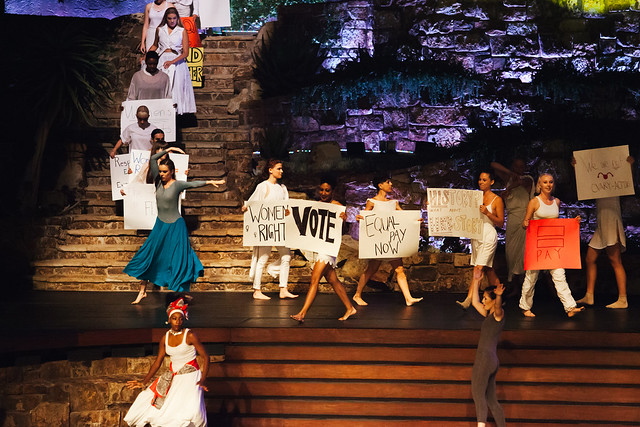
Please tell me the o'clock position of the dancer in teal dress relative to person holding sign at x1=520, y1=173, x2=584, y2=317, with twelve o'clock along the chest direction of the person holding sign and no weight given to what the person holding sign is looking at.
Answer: The dancer in teal dress is roughly at 4 o'clock from the person holding sign.

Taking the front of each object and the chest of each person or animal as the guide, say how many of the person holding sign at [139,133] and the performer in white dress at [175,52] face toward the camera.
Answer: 2

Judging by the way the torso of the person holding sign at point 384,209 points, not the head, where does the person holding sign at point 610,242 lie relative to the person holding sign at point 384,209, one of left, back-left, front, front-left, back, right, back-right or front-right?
front-left

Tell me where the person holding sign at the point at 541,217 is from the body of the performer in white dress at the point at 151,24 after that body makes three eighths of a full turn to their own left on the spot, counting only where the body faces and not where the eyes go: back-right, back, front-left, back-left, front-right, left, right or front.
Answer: right

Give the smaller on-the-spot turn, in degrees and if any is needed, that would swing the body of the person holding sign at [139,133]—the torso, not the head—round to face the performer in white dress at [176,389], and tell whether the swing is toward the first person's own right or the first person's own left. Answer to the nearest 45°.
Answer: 0° — they already face them

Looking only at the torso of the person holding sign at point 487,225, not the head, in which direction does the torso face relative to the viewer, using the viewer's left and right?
facing the viewer and to the left of the viewer

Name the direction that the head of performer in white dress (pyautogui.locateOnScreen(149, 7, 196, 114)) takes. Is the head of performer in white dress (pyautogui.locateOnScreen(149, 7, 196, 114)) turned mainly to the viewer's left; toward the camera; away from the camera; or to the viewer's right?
toward the camera

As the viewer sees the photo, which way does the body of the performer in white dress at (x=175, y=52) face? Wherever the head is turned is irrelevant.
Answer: toward the camera

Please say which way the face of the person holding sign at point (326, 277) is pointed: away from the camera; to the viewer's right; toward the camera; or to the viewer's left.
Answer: toward the camera

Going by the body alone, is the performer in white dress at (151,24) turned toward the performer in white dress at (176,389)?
yes

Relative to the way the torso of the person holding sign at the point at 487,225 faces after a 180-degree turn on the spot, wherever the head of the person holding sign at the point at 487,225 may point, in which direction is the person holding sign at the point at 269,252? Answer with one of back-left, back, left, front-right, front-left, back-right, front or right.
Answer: back-left

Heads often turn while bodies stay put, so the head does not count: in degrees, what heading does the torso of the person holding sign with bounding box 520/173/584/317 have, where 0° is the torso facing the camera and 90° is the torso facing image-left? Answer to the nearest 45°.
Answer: approximately 315°

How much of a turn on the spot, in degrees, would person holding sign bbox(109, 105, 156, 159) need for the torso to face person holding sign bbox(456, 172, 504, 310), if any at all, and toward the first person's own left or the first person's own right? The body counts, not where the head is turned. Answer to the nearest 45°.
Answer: approximately 45° to the first person's own left

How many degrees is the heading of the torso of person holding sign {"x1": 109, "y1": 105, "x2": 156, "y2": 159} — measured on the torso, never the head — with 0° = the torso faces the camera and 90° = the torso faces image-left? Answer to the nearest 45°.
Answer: approximately 0°

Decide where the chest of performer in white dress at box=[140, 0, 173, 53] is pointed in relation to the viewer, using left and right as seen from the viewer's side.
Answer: facing the viewer
